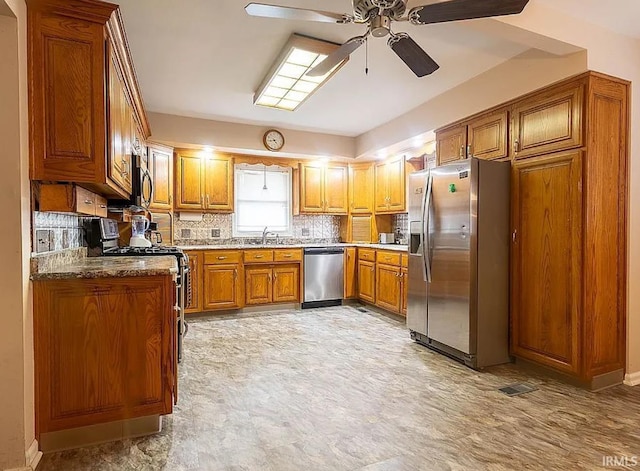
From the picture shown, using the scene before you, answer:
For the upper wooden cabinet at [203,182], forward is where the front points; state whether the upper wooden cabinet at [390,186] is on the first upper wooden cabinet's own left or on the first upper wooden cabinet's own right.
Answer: on the first upper wooden cabinet's own left

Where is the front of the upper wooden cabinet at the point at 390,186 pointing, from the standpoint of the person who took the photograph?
facing the viewer and to the left of the viewer

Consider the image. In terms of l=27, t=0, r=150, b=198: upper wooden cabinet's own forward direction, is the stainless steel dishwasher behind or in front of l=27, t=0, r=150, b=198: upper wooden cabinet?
in front

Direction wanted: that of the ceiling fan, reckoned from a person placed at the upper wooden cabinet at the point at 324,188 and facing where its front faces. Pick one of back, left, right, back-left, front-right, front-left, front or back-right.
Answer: front

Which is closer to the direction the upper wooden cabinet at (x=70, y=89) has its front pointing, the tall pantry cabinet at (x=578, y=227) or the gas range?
the tall pantry cabinet

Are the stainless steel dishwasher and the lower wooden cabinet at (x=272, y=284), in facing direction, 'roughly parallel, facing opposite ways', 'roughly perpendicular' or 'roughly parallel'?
roughly parallel

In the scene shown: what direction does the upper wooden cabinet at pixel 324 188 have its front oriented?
toward the camera

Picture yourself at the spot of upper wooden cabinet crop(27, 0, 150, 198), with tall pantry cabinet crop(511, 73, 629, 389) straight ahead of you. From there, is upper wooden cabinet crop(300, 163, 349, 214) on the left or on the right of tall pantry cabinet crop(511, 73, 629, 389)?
left

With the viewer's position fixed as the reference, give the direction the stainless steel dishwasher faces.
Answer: facing the viewer

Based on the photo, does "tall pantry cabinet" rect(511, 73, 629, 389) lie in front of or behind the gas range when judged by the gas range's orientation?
in front

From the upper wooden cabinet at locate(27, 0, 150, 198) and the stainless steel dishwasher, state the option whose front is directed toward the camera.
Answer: the stainless steel dishwasher

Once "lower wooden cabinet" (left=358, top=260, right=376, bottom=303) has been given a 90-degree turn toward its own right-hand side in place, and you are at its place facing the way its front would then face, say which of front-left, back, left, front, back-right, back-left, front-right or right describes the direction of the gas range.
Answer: left

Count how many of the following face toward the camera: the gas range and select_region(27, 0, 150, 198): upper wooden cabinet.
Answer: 0

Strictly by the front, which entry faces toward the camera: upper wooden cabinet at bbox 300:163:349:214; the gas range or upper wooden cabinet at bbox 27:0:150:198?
upper wooden cabinet at bbox 300:163:349:214

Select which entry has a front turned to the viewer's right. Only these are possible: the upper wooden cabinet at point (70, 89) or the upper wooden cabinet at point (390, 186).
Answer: the upper wooden cabinet at point (70, 89)

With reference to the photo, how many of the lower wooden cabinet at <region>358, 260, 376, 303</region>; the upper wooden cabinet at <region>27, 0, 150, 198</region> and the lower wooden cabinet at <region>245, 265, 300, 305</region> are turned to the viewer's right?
1

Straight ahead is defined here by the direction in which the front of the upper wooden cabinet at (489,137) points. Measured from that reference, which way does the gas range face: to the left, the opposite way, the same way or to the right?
the opposite way

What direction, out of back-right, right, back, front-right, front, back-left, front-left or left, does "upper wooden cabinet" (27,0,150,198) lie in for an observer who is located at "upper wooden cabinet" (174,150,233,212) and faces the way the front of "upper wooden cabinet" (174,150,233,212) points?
front
